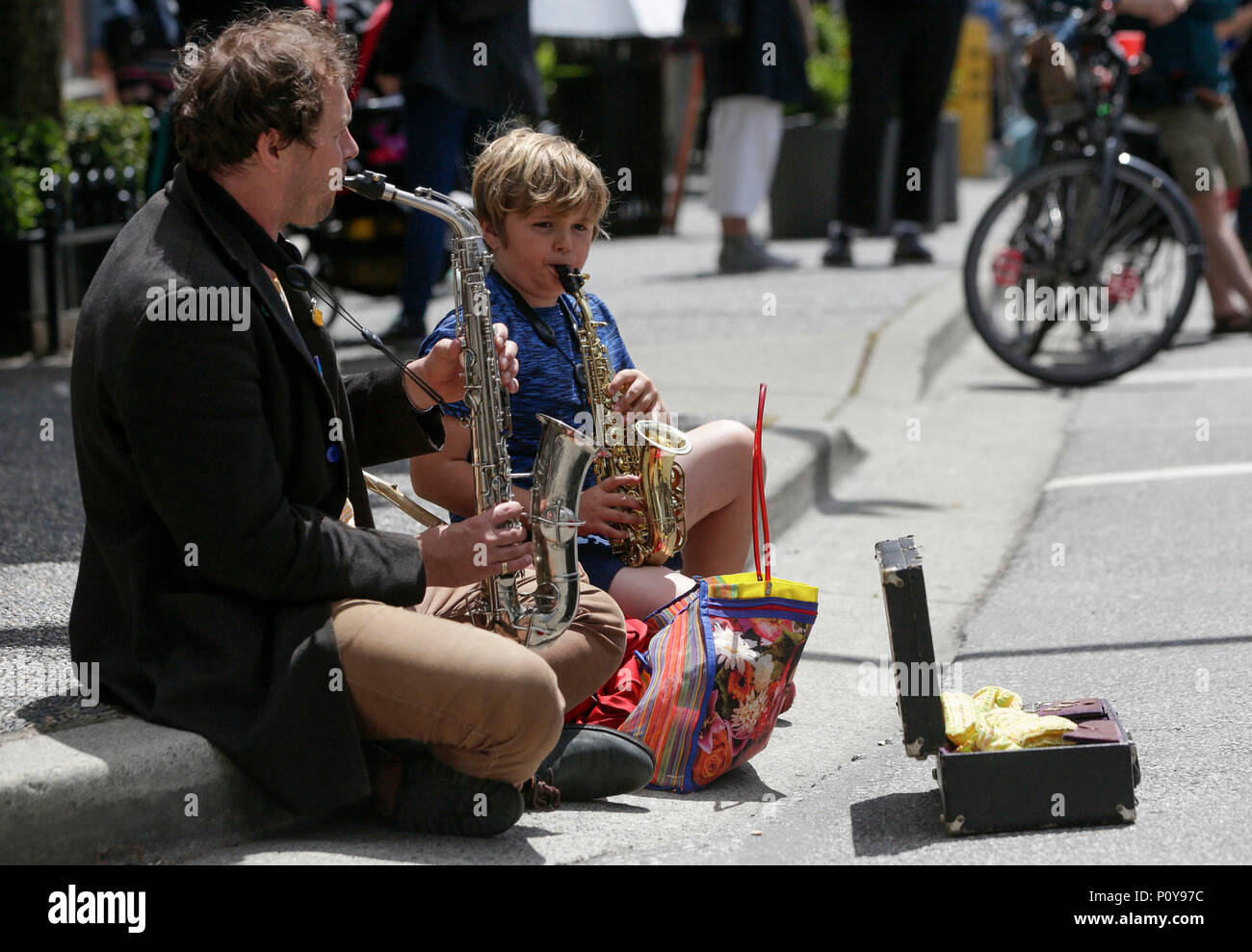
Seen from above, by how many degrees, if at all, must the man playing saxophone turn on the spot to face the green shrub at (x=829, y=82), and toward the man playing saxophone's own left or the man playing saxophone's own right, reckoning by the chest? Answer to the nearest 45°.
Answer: approximately 90° to the man playing saxophone's own left

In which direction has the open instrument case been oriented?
to the viewer's right

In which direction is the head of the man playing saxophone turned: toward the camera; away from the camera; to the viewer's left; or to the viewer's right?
to the viewer's right

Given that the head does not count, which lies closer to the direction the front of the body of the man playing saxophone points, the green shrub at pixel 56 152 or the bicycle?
the bicycle

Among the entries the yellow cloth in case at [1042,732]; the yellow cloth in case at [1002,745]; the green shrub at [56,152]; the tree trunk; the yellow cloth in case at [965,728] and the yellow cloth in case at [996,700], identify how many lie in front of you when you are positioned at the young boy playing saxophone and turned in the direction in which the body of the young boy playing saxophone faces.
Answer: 4

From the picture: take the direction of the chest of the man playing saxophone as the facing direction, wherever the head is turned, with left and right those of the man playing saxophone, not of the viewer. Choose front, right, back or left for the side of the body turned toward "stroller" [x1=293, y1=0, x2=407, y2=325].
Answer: left

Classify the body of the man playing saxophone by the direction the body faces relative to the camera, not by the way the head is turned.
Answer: to the viewer's right

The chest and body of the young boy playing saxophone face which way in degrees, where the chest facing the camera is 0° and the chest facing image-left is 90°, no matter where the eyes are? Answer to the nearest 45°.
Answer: approximately 315°
